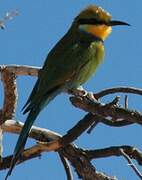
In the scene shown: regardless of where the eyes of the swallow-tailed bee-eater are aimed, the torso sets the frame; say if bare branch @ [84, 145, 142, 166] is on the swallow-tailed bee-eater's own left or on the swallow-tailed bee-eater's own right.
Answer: on the swallow-tailed bee-eater's own right

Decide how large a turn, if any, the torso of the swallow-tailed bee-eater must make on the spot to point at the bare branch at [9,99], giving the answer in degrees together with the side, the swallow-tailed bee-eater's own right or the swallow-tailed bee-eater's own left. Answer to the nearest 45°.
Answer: approximately 135° to the swallow-tailed bee-eater's own right

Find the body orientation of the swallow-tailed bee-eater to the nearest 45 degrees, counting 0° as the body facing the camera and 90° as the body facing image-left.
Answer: approximately 270°
